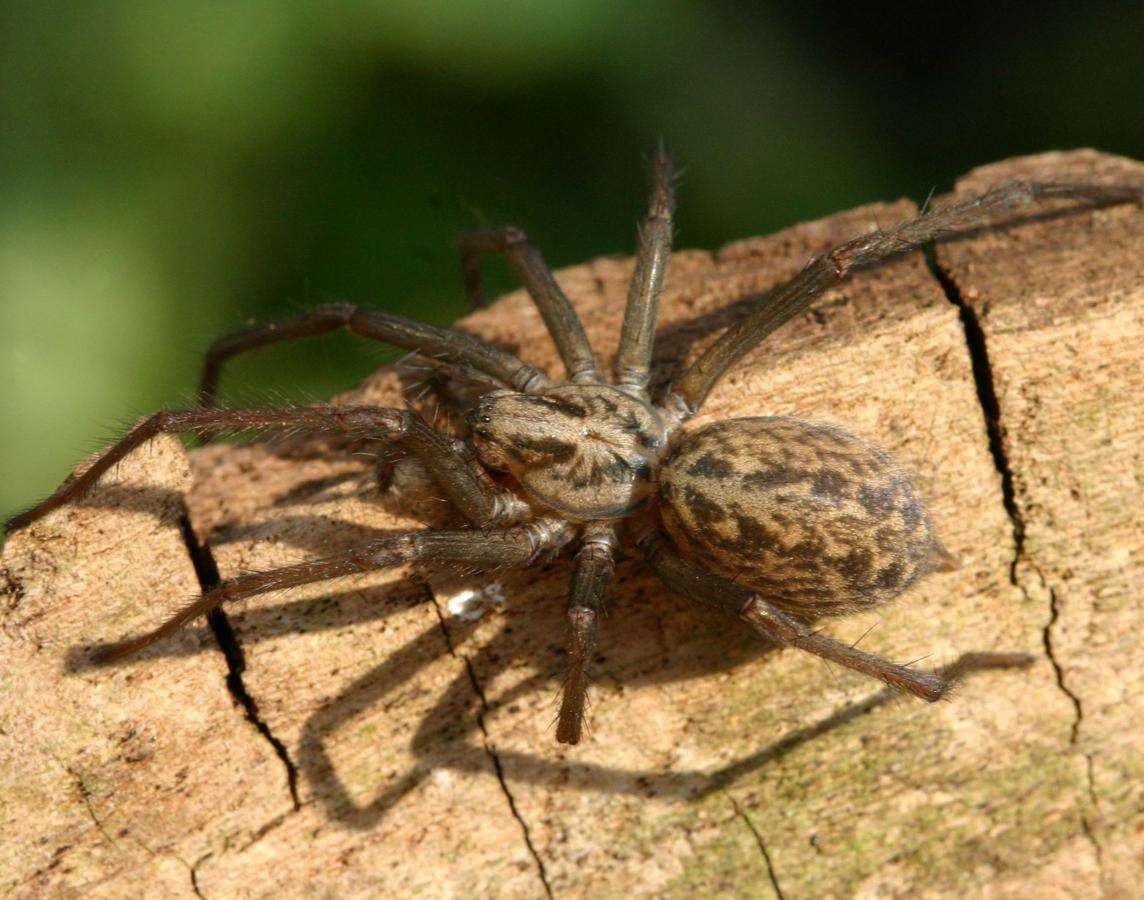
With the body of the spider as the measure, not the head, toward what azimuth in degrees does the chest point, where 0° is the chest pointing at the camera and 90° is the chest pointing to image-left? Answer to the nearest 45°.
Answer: approximately 90°
